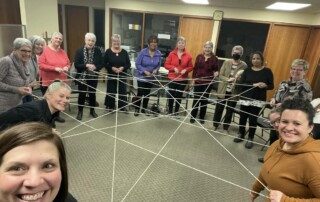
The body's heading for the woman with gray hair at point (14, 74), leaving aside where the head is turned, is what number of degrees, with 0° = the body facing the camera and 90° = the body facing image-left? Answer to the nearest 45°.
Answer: approximately 315°

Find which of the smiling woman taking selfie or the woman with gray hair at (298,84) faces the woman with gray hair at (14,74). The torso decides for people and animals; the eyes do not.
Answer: the woman with gray hair at (298,84)

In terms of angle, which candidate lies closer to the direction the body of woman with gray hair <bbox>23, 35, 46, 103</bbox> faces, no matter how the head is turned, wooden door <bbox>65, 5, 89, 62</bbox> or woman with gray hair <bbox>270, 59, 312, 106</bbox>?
the woman with gray hair

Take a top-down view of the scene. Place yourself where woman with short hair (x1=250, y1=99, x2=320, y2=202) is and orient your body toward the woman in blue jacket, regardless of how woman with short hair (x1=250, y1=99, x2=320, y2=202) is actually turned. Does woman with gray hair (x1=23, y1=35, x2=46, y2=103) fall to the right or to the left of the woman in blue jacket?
left

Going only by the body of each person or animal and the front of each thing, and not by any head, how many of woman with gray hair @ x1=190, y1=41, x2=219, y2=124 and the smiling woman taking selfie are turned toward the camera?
2

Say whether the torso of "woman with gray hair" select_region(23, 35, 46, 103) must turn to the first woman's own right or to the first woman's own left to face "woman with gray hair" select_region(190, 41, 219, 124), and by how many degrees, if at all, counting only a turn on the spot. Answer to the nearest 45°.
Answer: approximately 45° to the first woman's own left

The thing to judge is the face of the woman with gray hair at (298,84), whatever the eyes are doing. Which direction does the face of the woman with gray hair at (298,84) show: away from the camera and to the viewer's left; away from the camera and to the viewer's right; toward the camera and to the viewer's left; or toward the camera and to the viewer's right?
toward the camera and to the viewer's left

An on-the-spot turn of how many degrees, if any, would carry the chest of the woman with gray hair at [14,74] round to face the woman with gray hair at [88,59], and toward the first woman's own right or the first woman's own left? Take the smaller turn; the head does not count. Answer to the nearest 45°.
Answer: approximately 90° to the first woman's own left

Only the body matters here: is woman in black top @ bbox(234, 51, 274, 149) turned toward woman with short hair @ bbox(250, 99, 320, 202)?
yes
